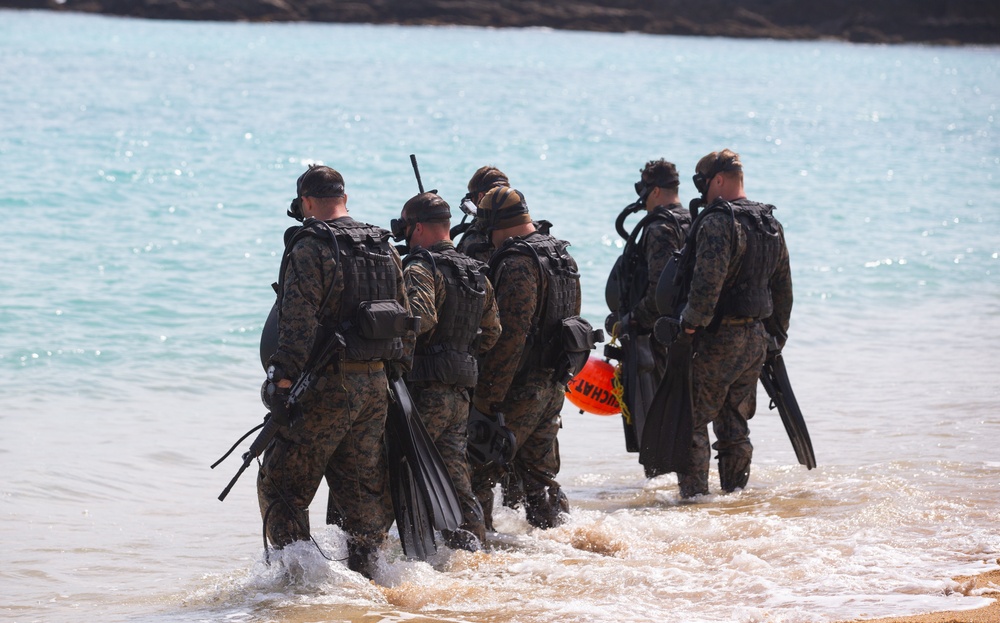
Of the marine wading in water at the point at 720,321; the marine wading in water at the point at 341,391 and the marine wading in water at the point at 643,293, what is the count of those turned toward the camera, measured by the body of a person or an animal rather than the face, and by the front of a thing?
0

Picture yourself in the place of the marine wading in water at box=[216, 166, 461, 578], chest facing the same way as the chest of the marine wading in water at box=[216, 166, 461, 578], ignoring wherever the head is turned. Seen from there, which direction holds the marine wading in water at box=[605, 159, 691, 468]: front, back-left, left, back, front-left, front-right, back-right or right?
right

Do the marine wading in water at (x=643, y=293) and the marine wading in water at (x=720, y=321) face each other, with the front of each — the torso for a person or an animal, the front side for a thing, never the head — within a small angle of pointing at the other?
no

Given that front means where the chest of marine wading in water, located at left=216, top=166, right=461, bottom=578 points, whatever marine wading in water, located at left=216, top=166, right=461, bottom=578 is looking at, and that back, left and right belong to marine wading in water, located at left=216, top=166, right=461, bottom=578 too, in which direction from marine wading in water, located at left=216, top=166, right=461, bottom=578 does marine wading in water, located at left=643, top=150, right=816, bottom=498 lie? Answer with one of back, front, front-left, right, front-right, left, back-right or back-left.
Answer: right

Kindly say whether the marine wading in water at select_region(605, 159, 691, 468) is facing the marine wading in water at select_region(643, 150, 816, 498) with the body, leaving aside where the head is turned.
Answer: no

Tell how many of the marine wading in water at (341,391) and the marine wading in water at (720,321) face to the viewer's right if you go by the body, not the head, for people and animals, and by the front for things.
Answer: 0

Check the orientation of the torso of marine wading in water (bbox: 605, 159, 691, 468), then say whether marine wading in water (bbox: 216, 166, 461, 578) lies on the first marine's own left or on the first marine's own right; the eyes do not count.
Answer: on the first marine's own left

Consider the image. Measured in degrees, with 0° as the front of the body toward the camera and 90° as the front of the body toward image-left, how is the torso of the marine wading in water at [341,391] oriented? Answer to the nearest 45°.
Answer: approximately 135°

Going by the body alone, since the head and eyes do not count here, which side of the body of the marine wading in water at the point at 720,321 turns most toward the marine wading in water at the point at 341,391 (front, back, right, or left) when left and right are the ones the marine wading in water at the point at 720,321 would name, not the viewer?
left

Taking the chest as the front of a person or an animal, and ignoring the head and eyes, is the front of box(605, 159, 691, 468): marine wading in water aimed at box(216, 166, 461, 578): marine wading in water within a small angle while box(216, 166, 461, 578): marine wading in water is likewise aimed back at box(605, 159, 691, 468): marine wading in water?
no

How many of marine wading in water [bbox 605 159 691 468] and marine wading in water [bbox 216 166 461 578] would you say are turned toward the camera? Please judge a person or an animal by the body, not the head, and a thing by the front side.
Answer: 0

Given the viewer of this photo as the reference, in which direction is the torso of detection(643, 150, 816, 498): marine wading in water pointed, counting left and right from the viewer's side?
facing away from the viewer and to the left of the viewer
